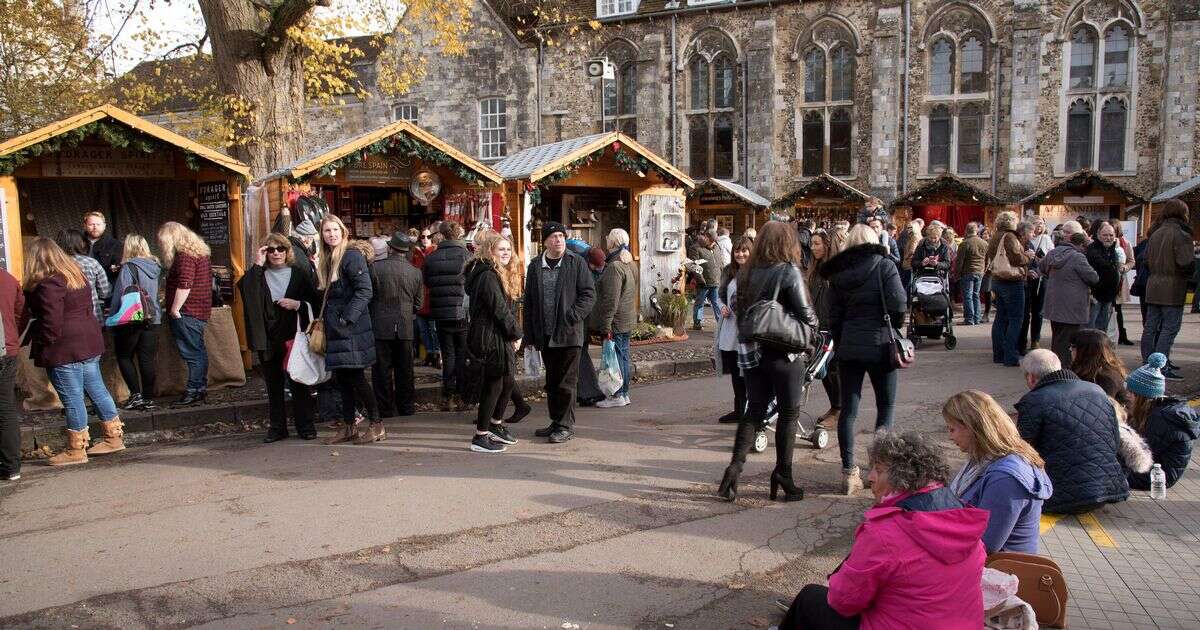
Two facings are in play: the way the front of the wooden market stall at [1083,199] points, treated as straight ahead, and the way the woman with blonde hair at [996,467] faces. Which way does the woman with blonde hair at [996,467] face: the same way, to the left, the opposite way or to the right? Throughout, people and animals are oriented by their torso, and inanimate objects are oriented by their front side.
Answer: to the right

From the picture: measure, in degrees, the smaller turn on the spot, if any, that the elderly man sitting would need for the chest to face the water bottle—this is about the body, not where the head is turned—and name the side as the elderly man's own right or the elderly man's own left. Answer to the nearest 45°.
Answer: approximately 90° to the elderly man's own right

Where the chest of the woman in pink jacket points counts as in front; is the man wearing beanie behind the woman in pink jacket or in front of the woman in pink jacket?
in front

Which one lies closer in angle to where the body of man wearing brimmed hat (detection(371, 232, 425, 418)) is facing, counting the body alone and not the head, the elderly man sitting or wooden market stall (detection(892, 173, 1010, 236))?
the wooden market stall

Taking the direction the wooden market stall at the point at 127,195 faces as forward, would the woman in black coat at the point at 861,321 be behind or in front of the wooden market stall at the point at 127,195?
in front

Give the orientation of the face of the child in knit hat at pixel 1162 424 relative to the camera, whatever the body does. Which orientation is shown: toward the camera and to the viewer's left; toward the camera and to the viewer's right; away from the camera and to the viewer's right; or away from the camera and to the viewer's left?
away from the camera and to the viewer's left

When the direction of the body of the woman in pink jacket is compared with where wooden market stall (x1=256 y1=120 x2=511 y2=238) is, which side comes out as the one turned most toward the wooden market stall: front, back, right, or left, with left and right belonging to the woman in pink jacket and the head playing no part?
front

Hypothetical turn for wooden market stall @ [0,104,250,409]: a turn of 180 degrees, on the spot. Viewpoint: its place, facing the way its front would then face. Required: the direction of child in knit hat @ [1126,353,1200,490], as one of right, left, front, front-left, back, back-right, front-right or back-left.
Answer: back-right

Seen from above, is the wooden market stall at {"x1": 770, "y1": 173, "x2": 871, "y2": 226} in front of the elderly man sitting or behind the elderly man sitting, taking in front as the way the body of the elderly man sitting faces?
in front

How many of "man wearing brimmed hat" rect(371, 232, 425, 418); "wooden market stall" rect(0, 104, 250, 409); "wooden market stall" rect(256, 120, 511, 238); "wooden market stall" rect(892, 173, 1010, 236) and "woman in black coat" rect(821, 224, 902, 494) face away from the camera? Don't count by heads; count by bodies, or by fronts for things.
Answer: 2

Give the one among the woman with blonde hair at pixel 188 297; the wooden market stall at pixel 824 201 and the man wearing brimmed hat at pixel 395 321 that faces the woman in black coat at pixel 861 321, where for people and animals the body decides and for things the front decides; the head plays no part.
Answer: the wooden market stall

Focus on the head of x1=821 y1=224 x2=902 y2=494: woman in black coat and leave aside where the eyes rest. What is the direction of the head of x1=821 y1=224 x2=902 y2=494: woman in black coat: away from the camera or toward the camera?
away from the camera

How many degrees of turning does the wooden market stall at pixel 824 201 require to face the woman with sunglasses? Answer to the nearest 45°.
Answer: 0° — it already faces them
